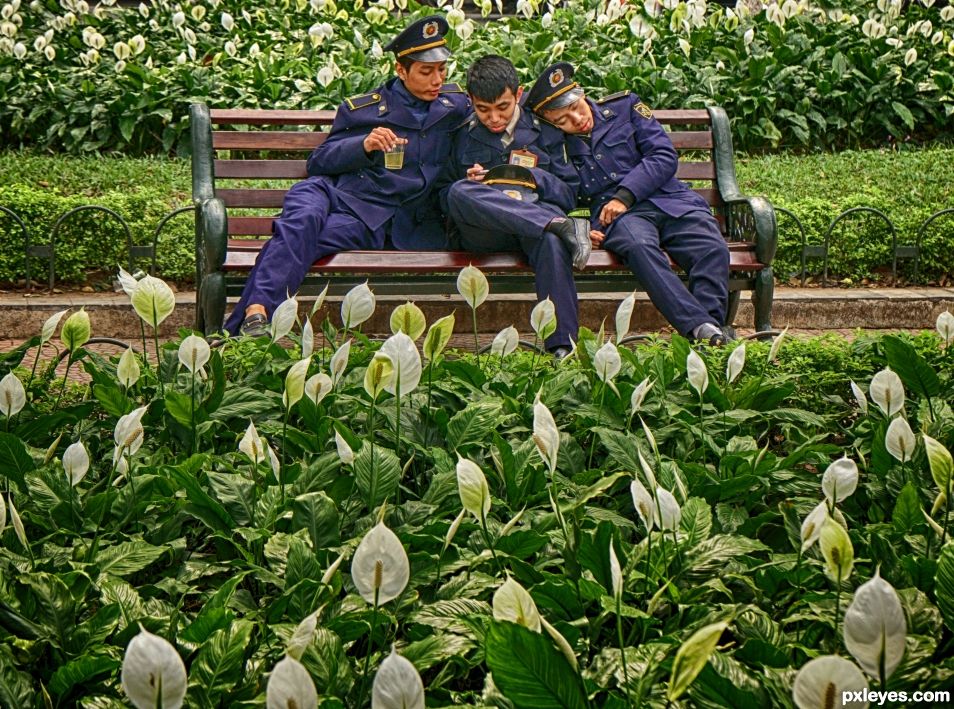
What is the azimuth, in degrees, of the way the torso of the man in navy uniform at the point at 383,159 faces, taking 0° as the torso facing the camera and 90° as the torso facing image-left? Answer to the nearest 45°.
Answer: approximately 0°

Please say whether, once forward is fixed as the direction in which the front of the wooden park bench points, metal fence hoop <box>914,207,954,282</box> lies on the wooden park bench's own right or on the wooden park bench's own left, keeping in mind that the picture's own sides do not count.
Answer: on the wooden park bench's own left

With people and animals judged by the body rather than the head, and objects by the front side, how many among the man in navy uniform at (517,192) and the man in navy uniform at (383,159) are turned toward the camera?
2

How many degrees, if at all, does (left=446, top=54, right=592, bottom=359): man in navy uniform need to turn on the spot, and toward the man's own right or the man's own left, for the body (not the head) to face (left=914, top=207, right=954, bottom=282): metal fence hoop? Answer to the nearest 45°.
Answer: approximately 135° to the man's own left

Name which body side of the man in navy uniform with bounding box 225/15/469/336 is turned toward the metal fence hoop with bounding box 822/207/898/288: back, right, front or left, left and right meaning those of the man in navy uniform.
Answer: left

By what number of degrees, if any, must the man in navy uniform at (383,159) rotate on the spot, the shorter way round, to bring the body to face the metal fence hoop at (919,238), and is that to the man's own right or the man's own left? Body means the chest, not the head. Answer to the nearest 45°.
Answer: approximately 90° to the man's own left

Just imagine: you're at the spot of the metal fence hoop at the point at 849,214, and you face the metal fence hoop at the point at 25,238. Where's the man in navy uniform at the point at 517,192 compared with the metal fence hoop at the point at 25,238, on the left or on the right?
left

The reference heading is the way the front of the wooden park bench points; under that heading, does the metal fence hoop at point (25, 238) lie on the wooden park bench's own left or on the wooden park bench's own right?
on the wooden park bench's own right

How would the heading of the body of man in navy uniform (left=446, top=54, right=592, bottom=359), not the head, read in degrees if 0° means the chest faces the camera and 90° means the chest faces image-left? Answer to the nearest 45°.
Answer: approximately 0°

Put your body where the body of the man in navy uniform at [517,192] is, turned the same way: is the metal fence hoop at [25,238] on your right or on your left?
on your right
